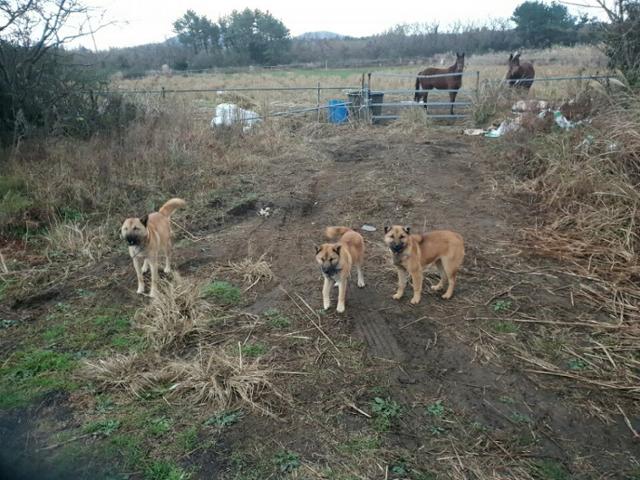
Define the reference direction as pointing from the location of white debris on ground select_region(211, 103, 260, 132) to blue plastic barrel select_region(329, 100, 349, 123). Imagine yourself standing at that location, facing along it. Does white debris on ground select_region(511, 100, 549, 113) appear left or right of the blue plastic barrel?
right

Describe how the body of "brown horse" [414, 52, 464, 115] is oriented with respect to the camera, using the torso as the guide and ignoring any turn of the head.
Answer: to the viewer's right

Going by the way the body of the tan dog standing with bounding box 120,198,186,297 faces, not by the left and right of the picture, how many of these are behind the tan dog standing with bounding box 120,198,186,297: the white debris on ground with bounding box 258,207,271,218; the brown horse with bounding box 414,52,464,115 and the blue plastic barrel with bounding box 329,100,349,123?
3

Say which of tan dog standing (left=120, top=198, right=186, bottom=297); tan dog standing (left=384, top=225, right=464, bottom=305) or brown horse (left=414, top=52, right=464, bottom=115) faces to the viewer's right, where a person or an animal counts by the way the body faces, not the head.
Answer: the brown horse

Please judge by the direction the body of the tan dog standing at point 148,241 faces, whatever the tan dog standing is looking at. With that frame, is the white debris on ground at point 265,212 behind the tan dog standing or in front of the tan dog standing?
behind

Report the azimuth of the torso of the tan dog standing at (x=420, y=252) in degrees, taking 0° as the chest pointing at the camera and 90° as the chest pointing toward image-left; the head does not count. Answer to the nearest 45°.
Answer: approximately 45°

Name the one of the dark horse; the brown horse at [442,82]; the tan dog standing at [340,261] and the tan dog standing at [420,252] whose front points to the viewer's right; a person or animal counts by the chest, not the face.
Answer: the brown horse

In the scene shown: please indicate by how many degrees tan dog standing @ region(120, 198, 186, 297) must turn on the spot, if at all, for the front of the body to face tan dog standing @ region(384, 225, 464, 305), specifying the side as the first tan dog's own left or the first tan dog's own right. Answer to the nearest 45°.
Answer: approximately 90° to the first tan dog's own left

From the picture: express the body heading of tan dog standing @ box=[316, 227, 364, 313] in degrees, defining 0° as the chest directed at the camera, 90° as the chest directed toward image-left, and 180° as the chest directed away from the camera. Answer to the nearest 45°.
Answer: approximately 45°

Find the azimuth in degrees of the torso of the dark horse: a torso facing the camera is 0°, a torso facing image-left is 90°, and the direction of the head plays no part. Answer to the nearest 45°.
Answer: approximately 45°

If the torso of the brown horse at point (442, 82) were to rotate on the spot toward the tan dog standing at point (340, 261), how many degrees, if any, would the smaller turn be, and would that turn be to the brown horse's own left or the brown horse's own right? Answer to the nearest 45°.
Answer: approximately 90° to the brown horse's own right

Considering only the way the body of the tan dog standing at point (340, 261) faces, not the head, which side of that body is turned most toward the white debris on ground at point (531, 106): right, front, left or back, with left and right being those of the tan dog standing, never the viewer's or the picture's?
back
